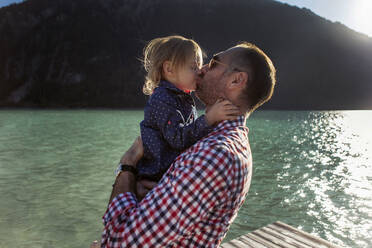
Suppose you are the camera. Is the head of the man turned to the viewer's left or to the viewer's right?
to the viewer's left

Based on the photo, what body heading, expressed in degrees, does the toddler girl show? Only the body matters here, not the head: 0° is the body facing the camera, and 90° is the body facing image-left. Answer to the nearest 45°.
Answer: approximately 270°

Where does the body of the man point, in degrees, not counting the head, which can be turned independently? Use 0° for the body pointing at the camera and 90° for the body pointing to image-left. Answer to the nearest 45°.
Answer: approximately 90°
